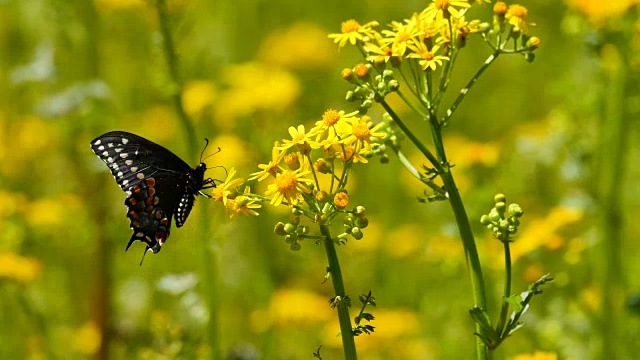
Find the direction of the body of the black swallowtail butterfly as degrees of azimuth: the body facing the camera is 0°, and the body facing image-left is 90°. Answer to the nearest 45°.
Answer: approximately 270°

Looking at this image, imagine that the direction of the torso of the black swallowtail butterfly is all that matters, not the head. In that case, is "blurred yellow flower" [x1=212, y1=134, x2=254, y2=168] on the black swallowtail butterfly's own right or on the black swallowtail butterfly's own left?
on the black swallowtail butterfly's own left
